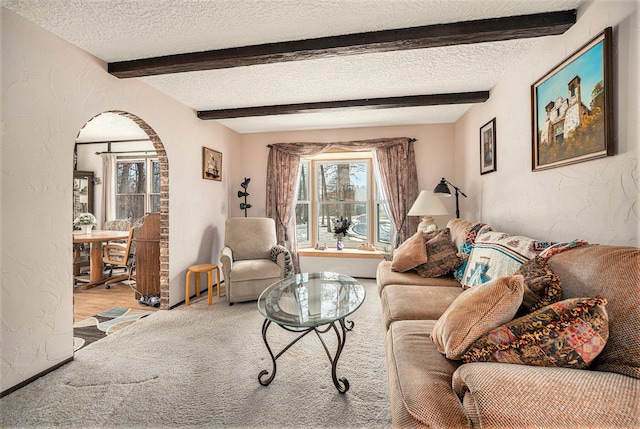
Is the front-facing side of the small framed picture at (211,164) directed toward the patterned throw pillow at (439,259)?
yes

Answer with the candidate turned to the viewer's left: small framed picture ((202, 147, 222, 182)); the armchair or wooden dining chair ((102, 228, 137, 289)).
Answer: the wooden dining chair

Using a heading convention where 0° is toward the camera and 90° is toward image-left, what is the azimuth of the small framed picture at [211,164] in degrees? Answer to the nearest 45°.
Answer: approximately 315°

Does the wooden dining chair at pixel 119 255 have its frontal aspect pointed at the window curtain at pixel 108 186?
no

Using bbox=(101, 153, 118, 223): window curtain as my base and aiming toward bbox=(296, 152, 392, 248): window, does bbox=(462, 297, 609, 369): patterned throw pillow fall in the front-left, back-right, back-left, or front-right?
front-right

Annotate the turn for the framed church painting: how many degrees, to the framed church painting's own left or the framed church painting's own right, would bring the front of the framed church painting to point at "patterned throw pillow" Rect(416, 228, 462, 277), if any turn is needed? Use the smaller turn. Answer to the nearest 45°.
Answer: approximately 90° to the framed church painting's own right

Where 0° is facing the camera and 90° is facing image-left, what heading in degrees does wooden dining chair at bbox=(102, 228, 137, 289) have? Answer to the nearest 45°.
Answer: approximately 90°

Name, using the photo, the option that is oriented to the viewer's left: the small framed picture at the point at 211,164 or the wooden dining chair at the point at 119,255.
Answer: the wooden dining chair

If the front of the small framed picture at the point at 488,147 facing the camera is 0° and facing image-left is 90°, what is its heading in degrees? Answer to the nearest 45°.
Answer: approximately 45°

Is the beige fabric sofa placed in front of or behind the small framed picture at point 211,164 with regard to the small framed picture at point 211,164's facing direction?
in front

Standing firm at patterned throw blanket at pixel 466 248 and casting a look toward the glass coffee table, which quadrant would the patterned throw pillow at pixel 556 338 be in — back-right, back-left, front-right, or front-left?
front-left

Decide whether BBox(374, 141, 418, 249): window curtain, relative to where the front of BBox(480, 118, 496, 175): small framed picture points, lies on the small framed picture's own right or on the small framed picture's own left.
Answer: on the small framed picture's own right

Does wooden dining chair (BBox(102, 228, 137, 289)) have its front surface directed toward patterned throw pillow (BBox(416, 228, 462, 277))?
no

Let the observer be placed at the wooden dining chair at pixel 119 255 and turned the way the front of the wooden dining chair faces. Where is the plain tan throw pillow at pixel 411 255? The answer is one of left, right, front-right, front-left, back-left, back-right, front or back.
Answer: back-left

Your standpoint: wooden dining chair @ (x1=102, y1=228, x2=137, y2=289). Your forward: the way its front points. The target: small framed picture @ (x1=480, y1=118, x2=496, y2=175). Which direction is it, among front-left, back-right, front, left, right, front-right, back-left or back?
back-left

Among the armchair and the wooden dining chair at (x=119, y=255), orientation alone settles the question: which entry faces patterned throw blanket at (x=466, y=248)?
the armchair

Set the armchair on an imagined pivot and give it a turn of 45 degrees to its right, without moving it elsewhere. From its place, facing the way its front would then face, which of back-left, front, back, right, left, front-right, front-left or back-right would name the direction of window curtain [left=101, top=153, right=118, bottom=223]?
back-right

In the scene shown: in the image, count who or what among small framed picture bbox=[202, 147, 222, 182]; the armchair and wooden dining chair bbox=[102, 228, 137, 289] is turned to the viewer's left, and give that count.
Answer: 1

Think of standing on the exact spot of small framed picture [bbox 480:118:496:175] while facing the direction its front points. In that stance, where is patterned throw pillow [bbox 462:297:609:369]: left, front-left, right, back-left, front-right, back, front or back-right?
front-left

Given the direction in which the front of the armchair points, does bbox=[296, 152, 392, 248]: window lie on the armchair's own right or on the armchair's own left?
on the armchair's own left
